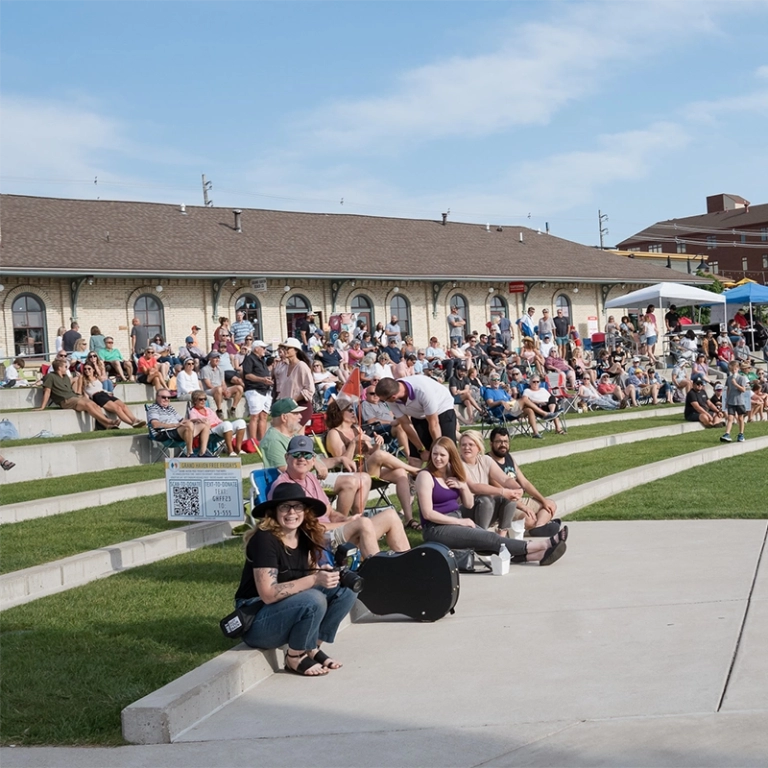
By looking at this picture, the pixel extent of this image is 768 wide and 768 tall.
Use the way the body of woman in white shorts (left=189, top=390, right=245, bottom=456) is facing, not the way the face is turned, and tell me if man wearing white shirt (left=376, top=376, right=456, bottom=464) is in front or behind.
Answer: in front

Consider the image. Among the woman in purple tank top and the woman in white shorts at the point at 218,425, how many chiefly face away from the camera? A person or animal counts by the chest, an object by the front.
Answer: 0

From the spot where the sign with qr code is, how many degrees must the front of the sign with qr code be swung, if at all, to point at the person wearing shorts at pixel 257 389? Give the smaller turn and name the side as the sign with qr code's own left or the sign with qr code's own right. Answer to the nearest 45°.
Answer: approximately 180°

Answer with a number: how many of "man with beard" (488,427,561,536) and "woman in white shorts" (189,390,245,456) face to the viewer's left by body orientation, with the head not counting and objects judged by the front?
0

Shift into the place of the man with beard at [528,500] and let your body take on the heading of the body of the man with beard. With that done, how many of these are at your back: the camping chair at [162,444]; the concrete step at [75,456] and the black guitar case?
2

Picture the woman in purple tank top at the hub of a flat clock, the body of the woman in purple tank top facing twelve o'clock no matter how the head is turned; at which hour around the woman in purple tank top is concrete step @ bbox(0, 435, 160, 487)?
The concrete step is roughly at 6 o'clock from the woman in purple tank top.

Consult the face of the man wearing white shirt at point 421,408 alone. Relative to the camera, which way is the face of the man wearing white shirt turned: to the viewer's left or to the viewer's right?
to the viewer's left

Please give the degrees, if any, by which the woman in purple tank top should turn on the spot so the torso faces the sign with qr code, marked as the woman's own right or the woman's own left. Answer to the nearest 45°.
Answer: approximately 135° to the woman's own right

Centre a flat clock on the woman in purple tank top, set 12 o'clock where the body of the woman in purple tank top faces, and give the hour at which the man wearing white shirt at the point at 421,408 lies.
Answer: The man wearing white shirt is roughly at 7 o'clock from the woman in purple tank top.

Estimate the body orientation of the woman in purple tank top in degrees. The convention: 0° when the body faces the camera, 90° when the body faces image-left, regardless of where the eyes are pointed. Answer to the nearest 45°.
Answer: approximately 315°

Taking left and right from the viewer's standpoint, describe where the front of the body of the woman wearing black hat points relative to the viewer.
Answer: facing the viewer and to the right of the viewer

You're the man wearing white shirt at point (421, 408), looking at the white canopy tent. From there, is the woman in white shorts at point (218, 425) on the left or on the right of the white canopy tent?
left

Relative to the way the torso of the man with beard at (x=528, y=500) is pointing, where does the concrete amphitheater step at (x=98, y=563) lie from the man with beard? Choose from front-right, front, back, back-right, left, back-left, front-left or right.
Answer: right

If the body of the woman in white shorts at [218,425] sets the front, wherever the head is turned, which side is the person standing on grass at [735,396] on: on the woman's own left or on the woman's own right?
on the woman's own left

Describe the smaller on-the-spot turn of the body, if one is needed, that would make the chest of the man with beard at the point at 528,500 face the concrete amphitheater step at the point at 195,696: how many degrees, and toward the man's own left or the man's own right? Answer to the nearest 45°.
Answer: approximately 45° to the man's own right
